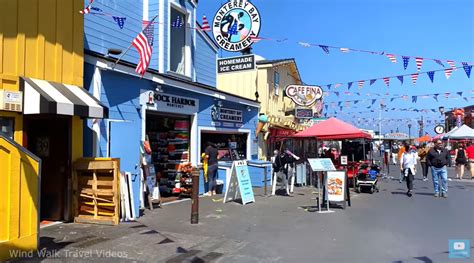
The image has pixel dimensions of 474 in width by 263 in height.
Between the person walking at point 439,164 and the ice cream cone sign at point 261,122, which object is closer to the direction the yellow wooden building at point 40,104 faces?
the person walking

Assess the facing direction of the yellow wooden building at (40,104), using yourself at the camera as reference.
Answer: facing the viewer and to the right of the viewer

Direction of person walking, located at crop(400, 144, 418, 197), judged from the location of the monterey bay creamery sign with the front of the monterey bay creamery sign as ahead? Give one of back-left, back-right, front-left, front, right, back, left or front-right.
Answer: left

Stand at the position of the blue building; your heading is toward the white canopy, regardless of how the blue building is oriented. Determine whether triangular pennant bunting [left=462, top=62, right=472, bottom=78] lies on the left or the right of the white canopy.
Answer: right

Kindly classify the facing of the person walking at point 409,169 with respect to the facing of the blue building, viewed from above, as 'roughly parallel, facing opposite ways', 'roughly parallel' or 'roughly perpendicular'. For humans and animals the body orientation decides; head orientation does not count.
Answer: roughly perpendicular

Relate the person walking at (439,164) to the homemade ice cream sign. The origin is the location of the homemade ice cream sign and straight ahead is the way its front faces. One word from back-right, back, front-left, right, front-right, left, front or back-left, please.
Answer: left

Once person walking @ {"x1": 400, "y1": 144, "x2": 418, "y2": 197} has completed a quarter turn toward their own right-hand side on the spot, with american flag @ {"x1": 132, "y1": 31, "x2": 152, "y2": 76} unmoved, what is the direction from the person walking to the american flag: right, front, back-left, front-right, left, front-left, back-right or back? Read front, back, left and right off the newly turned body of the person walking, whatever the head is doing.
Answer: front-left

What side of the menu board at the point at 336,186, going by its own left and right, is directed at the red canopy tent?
back
